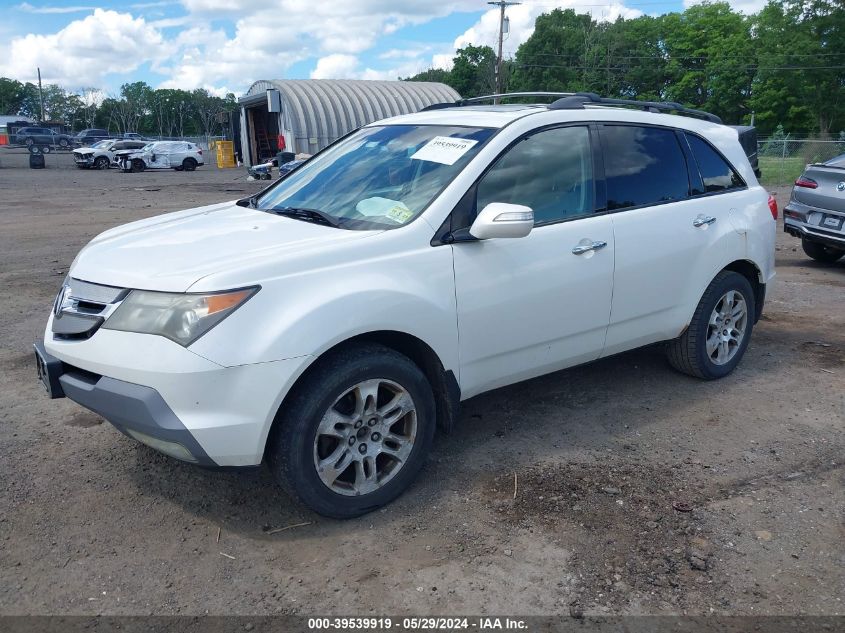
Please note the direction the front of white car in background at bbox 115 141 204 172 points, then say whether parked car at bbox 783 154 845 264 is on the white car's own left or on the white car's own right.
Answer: on the white car's own left

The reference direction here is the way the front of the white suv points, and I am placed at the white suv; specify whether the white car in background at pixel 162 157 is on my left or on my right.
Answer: on my right

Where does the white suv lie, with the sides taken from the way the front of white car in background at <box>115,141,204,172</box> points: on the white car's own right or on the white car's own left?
on the white car's own left

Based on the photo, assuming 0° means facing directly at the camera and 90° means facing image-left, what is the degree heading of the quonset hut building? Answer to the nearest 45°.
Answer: approximately 45°

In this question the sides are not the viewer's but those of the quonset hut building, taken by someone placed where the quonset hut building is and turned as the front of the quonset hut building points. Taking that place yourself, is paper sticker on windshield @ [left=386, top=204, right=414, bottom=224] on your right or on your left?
on your left

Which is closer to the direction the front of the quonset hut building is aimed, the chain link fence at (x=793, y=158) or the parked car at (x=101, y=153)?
the parked car

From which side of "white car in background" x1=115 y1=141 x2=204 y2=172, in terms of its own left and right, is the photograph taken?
left

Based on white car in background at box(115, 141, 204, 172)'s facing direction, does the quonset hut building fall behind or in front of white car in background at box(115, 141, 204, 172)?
behind
